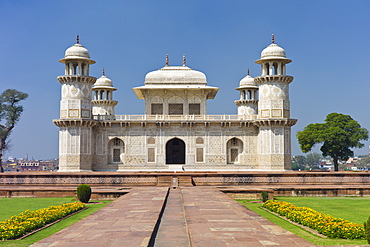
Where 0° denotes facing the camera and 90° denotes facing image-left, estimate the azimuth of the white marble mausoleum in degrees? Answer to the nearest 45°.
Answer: approximately 0°

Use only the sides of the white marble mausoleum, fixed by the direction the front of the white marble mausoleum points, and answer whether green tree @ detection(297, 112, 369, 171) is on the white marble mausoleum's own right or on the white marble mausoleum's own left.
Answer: on the white marble mausoleum's own left

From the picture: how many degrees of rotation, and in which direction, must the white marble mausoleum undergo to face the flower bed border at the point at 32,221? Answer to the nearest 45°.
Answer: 0° — it already faces it

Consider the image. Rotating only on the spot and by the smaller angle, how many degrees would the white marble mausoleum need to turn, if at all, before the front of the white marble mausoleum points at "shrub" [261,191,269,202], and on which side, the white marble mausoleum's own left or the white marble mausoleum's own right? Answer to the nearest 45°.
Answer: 0° — it already faces it

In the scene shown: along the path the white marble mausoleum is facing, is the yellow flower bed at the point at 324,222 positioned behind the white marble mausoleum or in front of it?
in front

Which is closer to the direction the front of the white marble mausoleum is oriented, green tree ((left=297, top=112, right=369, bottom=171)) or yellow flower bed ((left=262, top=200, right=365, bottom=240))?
the yellow flower bed

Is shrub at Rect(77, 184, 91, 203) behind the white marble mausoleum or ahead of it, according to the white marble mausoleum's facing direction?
ahead
